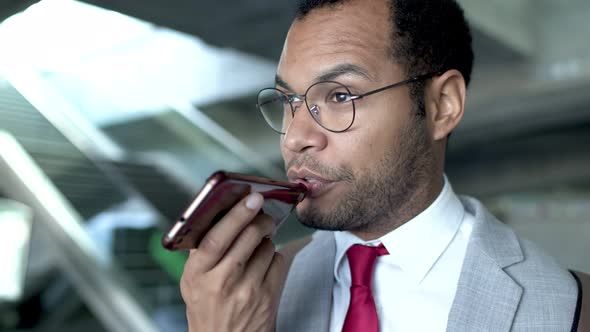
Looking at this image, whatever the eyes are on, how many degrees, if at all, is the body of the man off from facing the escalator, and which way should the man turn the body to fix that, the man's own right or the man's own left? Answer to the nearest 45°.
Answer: approximately 90° to the man's own right

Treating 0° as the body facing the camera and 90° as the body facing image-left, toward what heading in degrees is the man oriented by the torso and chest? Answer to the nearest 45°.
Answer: approximately 45°
